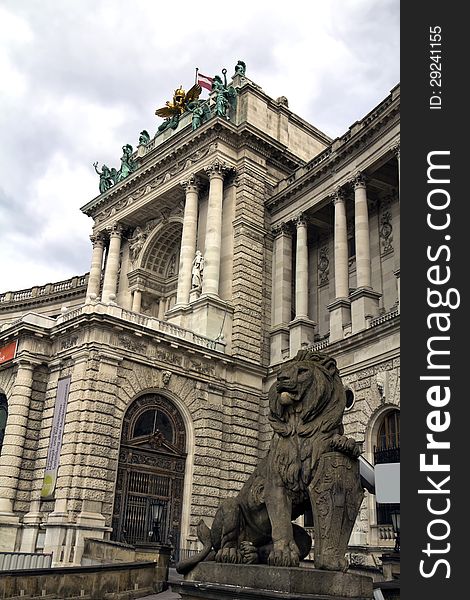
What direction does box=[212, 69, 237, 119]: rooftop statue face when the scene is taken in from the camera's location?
facing the viewer and to the left of the viewer

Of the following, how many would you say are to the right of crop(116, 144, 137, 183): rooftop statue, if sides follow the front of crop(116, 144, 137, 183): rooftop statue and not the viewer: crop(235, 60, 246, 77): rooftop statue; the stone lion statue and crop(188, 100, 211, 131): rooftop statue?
0

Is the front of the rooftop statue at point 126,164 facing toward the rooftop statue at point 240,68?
no

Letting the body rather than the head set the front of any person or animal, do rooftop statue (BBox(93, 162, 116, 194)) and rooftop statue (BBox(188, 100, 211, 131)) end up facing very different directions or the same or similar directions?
same or similar directions

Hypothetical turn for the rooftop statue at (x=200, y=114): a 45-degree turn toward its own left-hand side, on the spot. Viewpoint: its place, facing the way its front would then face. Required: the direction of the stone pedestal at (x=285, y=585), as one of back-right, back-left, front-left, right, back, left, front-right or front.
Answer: front

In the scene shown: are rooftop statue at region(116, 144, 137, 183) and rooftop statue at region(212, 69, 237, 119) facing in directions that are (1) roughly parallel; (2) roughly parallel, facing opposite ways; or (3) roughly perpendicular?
roughly parallel

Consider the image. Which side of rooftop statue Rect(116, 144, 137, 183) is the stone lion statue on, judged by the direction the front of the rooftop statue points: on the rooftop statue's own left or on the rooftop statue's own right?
on the rooftop statue's own left

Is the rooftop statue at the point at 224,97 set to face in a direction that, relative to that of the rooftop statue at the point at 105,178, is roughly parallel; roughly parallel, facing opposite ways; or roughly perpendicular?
roughly parallel

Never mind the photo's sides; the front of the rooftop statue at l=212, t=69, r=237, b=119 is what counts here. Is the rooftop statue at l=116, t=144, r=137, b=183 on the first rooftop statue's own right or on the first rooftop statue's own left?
on the first rooftop statue's own right

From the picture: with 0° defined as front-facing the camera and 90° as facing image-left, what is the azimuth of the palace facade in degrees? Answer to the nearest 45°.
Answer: approximately 45°

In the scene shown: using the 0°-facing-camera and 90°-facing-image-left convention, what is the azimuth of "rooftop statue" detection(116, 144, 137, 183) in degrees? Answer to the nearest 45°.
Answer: approximately 45°

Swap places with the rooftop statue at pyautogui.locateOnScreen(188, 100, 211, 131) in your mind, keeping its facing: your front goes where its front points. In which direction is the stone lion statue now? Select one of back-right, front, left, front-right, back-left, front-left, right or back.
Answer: front-left

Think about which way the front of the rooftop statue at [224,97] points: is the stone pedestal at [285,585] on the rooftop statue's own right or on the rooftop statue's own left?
on the rooftop statue's own left
